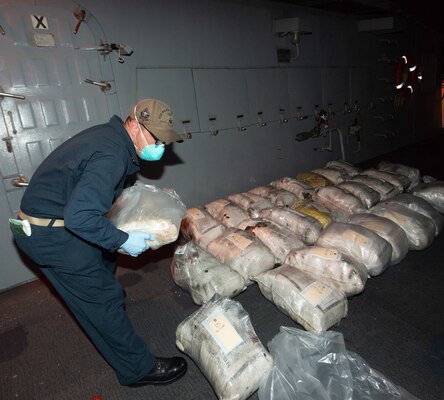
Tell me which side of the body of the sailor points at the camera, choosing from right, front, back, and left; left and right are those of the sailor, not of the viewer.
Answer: right

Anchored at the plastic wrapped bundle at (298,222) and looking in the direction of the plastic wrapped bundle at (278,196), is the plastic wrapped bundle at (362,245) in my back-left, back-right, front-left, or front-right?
back-right

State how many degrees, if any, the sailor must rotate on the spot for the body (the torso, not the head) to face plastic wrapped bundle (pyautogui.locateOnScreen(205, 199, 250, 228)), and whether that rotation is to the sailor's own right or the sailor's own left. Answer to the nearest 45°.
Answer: approximately 45° to the sailor's own left

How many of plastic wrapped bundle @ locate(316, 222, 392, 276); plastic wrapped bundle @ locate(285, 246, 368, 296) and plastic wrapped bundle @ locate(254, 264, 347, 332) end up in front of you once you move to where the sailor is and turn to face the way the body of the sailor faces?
3

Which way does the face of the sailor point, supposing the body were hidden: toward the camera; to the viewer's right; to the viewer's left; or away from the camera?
to the viewer's right

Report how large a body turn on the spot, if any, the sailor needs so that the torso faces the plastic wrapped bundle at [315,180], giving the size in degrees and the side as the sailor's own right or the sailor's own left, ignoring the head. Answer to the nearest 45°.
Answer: approximately 45° to the sailor's own left
